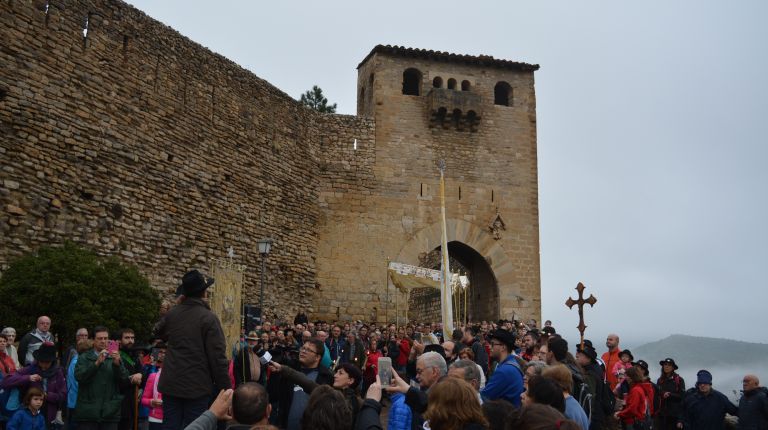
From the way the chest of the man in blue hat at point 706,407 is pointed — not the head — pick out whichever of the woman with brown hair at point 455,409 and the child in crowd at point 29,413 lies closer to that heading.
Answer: the woman with brown hair

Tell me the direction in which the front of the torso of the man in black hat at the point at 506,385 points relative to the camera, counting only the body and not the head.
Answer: to the viewer's left

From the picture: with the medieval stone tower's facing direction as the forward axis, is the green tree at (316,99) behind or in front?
behind

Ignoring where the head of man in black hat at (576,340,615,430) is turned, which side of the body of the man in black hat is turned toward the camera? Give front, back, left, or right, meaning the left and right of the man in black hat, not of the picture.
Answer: left

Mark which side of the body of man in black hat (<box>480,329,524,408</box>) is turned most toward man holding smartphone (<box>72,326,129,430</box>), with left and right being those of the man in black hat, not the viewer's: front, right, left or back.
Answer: front

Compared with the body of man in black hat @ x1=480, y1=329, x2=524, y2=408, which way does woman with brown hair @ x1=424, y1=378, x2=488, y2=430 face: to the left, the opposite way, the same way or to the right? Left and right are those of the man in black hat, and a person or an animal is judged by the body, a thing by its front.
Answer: to the right

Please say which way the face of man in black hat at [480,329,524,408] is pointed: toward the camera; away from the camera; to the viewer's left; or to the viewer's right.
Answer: to the viewer's left

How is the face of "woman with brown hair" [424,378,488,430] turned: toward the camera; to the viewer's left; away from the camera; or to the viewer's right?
away from the camera

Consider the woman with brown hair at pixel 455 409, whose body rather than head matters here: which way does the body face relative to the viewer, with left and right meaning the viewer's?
facing away from the viewer

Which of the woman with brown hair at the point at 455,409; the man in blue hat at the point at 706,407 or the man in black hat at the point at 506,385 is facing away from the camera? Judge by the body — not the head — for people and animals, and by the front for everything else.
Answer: the woman with brown hair

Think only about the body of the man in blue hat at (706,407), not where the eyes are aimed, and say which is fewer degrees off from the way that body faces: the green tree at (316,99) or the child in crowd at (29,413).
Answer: the child in crowd
